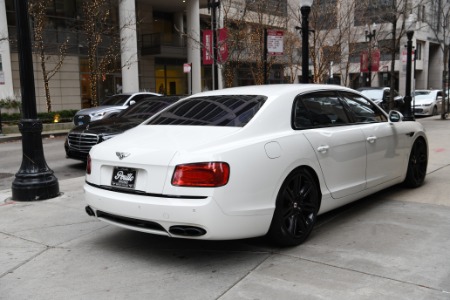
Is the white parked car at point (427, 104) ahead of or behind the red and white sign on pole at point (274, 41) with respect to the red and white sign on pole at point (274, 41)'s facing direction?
behind

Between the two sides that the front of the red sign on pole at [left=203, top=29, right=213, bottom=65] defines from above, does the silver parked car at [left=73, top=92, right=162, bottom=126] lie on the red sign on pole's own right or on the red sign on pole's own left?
on the red sign on pole's own right

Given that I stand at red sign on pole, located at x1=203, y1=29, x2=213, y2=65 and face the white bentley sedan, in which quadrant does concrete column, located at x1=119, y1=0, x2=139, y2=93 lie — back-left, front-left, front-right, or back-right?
back-right

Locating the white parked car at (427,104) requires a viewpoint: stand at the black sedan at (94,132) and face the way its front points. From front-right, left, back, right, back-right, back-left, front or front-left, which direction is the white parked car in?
back

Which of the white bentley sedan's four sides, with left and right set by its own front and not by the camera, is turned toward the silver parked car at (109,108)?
left

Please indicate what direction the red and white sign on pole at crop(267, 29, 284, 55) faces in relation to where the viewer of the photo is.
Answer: facing the viewer

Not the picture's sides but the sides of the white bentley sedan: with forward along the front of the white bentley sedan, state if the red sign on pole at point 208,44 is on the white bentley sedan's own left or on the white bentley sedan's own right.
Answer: on the white bentley sedan's own left

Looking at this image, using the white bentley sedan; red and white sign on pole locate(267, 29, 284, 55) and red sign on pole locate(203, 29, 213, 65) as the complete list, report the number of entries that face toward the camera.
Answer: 2

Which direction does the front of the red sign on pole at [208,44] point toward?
toward the camera

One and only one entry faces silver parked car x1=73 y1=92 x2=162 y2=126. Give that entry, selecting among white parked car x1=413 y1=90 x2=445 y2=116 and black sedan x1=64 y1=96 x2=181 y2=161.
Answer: the white parked car

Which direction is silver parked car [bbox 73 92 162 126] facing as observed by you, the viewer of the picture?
facing the viewer and to the left of the viewer

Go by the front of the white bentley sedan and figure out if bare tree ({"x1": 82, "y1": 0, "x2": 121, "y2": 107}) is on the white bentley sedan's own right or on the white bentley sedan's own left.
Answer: on the white bentley sedan's own left

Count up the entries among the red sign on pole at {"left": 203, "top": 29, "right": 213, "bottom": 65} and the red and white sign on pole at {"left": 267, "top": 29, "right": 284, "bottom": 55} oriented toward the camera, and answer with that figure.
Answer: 2
